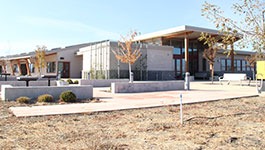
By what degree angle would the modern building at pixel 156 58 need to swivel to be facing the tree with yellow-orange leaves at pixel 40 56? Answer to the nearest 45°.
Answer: approximately 135° to its right

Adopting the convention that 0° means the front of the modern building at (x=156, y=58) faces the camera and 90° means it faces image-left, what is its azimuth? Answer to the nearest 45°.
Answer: approximately 315°

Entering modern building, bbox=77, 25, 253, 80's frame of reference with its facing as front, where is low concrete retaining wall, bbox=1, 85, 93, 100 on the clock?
The low concrete retaining wall is roughly at 2 o'clock from the modern building.

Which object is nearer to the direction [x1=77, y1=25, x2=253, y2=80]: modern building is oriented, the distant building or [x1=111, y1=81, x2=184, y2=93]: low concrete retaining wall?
the low concrete retaining wall

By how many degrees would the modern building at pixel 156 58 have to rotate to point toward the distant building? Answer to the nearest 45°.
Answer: approximately 135° to its right

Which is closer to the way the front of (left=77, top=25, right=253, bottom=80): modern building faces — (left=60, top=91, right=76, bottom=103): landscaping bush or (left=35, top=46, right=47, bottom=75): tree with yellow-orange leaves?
the landscaping bush
